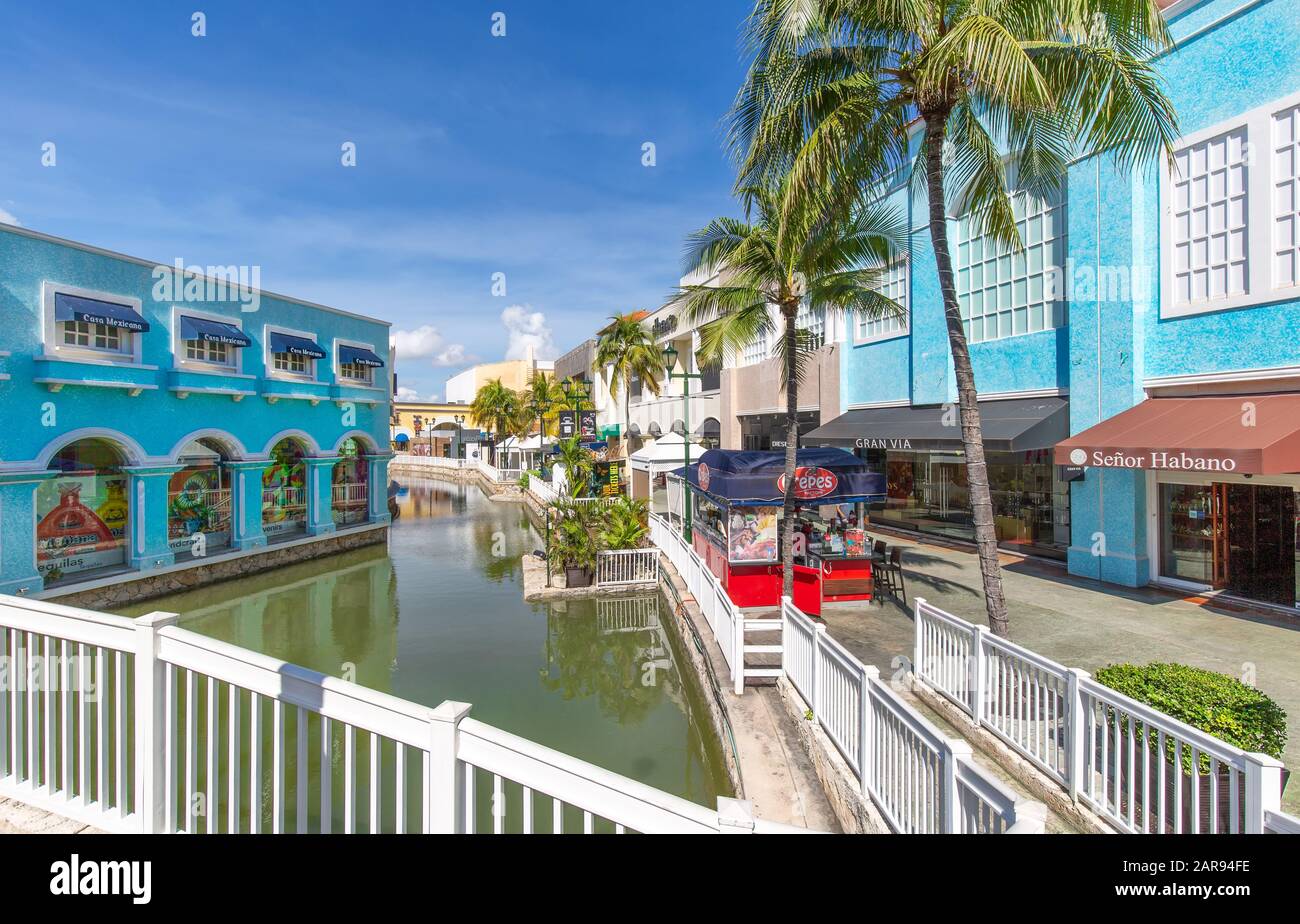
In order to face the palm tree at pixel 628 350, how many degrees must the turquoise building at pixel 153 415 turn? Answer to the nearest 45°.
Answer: approximately 90° to its left

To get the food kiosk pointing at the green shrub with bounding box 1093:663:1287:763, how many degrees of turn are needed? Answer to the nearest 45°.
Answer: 0° — it already faces it

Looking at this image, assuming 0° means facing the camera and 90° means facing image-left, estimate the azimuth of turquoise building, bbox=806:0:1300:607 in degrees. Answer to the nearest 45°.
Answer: approximately 45°

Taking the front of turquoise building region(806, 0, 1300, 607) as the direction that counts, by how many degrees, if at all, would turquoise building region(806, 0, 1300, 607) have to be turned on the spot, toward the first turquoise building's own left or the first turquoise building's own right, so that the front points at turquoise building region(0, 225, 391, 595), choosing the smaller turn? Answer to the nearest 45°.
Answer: approximately 45° to the first turquoise building's own right

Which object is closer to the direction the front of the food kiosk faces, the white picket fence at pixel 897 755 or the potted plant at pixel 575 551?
the white picket fence

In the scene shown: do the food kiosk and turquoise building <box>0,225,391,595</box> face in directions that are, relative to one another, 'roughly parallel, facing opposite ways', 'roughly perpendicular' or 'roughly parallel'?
roughly perpendicular

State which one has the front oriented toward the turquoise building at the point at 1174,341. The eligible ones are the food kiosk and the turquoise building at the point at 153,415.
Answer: the turquoise building at the point at 153,415

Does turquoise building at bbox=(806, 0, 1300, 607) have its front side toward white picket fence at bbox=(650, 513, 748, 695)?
yes

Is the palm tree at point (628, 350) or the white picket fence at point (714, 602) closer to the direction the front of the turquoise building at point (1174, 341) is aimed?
the white picket fence
